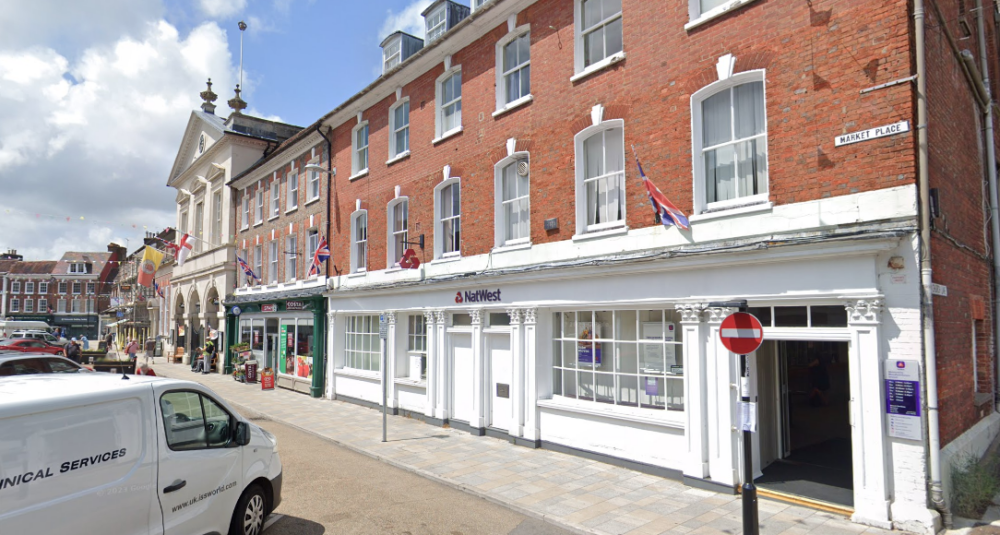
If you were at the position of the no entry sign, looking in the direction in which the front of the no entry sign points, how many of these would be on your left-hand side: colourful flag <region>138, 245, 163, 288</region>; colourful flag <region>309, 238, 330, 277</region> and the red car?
0

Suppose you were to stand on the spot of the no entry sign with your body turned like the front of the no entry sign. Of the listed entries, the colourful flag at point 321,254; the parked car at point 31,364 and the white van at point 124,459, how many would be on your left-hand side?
0

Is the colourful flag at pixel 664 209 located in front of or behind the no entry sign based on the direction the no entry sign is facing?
behind

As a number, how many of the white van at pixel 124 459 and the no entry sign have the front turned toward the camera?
1

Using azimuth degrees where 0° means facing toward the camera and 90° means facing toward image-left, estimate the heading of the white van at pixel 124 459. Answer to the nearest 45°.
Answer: approximately 225°

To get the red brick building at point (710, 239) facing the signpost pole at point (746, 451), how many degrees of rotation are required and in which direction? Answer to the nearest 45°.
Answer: approximately 45° to its left

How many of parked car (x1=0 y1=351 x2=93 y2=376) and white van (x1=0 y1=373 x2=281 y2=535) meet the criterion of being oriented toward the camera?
0

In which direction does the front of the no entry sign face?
toward the camera

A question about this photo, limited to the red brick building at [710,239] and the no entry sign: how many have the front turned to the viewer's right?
0

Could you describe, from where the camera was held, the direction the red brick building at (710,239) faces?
facing the viewer and to the left of the viewer

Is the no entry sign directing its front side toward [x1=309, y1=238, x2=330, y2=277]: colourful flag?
no

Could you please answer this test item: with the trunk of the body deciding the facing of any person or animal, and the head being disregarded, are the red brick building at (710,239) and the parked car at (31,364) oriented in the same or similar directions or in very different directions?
very different directions

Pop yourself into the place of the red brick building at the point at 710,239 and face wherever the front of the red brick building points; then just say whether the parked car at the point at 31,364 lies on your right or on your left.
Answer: on your right

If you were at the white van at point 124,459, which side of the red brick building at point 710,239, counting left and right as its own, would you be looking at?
front

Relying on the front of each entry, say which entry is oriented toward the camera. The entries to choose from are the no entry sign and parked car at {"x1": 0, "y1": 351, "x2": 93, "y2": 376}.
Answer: the no entry sign

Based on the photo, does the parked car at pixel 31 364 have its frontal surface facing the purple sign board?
no

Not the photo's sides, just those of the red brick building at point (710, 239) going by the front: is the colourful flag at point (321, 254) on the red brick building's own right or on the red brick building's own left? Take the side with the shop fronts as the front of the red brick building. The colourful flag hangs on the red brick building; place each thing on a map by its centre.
on the red brick building's own right
